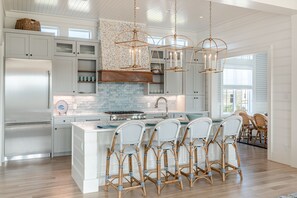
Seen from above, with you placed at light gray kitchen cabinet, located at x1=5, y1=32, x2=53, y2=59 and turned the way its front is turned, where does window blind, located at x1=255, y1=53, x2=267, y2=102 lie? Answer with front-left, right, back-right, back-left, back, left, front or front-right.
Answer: left

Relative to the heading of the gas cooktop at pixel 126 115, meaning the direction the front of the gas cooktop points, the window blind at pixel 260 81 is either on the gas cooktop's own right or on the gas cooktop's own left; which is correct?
on the gas cooktop's own left

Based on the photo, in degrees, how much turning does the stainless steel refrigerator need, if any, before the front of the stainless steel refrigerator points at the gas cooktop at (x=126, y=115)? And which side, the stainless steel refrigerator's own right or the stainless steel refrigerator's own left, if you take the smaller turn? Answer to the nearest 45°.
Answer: approximately 90° to the stainless steel refrigerator's own left

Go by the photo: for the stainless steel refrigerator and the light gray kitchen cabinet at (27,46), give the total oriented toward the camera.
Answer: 2

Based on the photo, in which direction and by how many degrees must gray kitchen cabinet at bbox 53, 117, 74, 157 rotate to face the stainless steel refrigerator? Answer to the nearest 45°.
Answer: approximately 90° to its right

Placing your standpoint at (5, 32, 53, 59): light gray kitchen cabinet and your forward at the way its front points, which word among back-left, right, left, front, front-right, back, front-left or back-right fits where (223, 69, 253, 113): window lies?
left

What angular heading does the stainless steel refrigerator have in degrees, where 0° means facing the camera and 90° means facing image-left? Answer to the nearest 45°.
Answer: approximately 0°

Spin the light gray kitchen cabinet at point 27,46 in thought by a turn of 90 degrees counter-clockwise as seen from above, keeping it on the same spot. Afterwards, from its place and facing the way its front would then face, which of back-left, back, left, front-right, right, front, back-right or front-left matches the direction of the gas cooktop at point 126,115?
front
